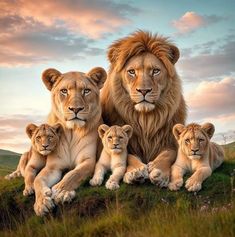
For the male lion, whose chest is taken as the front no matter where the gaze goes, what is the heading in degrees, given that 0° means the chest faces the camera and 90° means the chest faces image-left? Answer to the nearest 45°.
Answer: approximately 0°

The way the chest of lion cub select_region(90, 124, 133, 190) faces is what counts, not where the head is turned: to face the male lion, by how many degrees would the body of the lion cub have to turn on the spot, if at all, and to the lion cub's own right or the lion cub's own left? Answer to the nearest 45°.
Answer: approximately 135° to the lion cub's own left

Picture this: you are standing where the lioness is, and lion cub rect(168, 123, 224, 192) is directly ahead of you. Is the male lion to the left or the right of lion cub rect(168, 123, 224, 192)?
left

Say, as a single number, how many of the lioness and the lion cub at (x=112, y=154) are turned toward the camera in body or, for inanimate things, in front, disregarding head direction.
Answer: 2

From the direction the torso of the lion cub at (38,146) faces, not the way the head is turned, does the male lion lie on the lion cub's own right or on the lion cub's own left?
on the lion cub's own left

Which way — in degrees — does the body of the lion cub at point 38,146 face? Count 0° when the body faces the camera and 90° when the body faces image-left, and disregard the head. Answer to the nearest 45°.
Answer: approximately 315°

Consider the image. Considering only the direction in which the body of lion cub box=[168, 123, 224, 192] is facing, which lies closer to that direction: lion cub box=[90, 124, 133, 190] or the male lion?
the lion cub

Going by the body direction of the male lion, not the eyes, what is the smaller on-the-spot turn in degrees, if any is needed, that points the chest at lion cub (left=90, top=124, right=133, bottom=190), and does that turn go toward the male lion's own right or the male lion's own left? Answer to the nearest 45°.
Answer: approximately 45° to the male lion's own right
